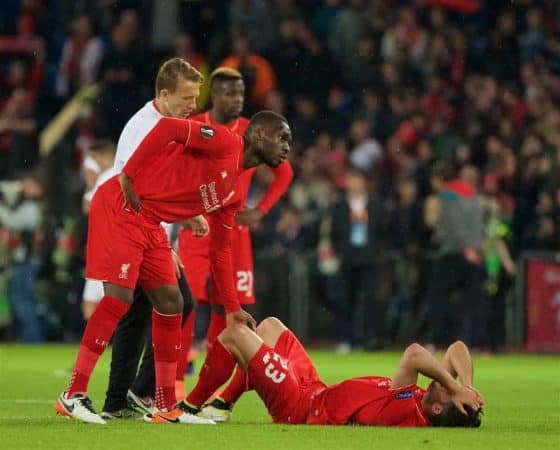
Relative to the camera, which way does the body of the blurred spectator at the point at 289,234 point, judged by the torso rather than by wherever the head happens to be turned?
toward the camera

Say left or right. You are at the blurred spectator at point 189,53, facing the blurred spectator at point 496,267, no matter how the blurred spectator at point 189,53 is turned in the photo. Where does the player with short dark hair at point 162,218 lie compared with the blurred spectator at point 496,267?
right

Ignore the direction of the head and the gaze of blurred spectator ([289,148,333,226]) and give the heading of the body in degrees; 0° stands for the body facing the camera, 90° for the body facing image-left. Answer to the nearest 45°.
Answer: approximately 0°

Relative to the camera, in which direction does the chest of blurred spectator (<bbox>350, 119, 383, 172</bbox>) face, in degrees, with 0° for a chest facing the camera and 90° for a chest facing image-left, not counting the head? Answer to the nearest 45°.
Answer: approximately 45°

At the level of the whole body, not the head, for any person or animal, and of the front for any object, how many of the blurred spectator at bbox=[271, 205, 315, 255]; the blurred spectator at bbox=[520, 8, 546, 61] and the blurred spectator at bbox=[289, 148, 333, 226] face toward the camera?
3

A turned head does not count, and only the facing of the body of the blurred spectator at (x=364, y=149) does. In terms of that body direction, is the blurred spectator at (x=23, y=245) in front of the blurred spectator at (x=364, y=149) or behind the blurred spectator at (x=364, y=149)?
in front

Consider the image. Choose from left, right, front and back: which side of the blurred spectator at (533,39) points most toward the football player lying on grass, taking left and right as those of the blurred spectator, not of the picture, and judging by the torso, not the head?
front

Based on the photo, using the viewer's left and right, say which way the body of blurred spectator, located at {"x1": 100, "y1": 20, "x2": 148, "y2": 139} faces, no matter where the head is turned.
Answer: facing the viewer

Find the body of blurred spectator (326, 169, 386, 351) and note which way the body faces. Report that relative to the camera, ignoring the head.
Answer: toward the camera
